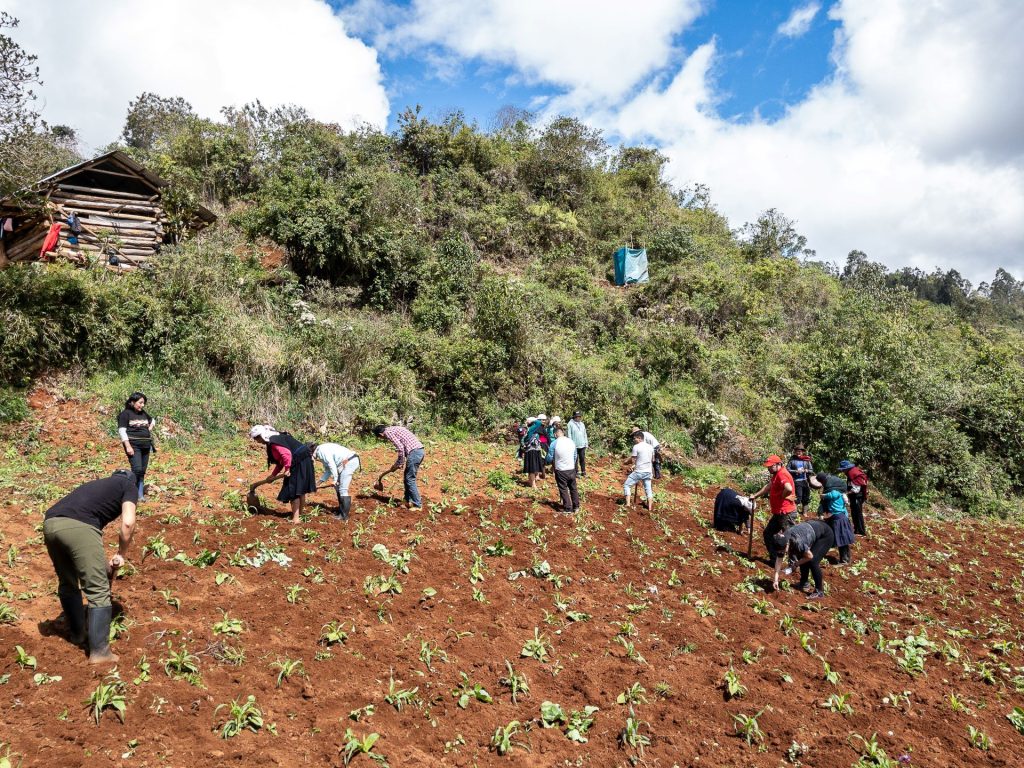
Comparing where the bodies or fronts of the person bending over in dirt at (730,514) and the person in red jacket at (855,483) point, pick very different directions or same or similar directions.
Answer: very different directions

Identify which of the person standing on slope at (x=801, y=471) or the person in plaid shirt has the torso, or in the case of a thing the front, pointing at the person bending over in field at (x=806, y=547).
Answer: the person standing on slope

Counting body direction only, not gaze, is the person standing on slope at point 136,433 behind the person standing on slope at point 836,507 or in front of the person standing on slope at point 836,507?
in front

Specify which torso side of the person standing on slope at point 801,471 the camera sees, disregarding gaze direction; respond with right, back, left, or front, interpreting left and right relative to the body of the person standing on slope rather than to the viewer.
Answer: front

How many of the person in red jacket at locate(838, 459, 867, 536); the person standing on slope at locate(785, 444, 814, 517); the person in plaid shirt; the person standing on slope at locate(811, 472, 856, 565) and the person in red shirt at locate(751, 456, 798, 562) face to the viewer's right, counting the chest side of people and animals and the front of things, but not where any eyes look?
0

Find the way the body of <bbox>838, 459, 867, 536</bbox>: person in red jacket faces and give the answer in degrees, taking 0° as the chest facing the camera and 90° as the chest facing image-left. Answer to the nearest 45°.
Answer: approximately 90°

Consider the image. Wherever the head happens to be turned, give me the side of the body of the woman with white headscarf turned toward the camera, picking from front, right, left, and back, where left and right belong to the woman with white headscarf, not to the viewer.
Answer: left

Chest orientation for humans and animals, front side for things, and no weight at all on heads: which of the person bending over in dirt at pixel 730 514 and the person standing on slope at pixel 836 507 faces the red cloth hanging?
the person standing on slope

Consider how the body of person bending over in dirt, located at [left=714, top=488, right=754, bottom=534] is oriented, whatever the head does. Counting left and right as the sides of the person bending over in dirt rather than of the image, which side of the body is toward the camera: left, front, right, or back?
right

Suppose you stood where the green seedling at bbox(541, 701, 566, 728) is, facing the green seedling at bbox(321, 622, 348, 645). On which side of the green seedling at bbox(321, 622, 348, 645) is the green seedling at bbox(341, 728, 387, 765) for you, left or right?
left

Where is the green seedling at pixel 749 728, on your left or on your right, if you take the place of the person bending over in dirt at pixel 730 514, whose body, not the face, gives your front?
on your right

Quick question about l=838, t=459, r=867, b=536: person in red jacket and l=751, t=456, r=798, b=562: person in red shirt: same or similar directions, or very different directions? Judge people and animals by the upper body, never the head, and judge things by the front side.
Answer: same or similar directions

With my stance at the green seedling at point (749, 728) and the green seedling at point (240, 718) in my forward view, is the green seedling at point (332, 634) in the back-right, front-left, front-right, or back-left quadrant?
front-right

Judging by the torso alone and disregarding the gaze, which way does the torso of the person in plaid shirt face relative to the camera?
to the viewer's left

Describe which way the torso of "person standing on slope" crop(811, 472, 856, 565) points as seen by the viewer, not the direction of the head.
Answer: to the viewer's left
